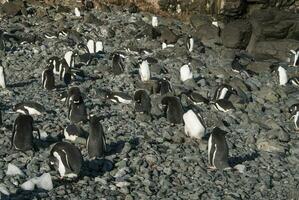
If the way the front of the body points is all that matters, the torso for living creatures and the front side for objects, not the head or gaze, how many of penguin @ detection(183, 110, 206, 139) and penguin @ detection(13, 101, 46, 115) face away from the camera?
0

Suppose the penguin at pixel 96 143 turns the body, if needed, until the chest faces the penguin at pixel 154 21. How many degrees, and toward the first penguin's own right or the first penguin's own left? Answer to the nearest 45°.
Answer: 0° — it already faces it

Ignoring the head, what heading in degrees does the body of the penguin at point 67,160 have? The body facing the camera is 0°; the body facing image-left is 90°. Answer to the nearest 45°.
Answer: approximately 90°

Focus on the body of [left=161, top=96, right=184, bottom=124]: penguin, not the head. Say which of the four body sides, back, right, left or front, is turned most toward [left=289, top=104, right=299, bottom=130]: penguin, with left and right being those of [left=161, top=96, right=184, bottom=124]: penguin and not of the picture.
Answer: right

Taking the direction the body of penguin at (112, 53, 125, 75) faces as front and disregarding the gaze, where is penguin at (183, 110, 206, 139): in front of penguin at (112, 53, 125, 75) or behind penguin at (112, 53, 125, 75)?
behind

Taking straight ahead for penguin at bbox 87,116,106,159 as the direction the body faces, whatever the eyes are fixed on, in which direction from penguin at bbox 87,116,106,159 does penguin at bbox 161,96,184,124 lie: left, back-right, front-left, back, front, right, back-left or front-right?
front-right

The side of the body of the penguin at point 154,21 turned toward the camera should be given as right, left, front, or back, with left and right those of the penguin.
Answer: front

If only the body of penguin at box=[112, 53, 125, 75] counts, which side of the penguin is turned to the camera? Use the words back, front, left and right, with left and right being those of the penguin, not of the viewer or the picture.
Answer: back

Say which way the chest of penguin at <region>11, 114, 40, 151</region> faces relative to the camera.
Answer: away from the camera

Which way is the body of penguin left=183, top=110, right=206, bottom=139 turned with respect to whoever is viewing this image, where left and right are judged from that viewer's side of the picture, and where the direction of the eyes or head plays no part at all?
facing the viewer and to the left of the viewer
